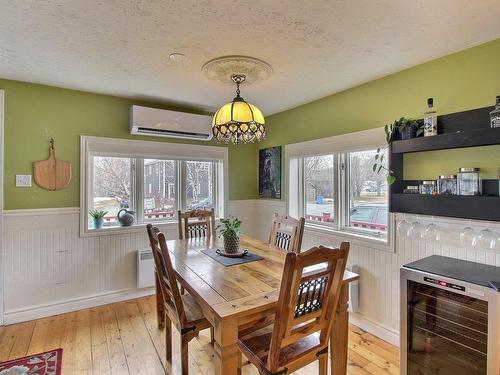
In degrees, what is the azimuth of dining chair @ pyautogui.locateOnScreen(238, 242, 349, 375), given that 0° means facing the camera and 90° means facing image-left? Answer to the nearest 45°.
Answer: approximately 135°

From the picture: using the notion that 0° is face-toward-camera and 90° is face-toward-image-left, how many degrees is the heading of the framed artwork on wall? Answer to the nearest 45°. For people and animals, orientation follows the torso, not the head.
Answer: approximately 45°

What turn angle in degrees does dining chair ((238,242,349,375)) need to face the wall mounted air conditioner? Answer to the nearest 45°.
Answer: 0° — it already faces it

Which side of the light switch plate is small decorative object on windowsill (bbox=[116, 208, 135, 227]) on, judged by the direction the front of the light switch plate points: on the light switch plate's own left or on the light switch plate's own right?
on the light switch plate's own left

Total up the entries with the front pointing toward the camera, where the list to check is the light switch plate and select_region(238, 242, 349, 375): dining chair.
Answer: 1

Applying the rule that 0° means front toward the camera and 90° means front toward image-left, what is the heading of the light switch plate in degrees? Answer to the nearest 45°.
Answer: approximately 0°
